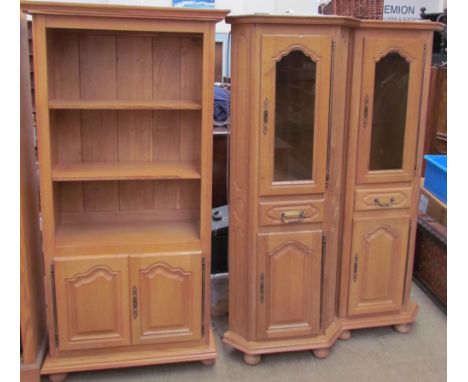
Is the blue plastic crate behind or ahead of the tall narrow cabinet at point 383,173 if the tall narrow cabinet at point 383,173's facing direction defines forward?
behind

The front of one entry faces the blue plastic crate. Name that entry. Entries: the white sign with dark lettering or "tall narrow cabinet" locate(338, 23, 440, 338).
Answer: the white sign with dark lettering

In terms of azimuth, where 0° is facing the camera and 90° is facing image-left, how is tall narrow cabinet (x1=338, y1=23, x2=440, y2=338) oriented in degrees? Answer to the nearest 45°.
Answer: approximately 0°

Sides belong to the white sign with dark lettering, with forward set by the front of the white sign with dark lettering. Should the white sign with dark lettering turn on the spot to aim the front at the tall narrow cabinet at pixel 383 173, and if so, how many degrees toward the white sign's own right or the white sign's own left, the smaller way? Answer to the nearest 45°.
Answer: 0° — it already faces it

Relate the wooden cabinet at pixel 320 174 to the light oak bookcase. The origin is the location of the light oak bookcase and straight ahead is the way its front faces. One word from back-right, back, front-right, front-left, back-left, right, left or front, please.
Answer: left

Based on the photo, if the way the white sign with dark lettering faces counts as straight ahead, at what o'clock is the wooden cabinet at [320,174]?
The wooden cabinet is roughly at 12 o'clock from the white sign with dark lettering.

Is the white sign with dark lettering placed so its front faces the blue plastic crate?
yes

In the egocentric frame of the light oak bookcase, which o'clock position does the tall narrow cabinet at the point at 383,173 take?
The tall narrow cabinet is roughly at 9 o'clock from the light oak bookcase.
